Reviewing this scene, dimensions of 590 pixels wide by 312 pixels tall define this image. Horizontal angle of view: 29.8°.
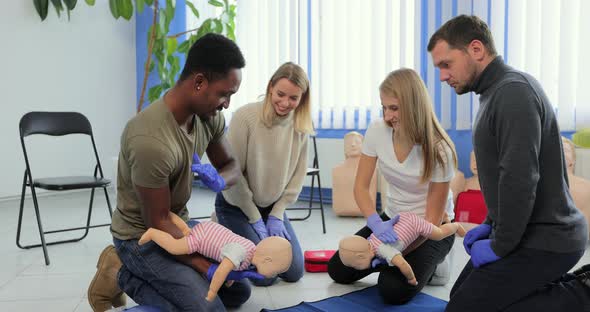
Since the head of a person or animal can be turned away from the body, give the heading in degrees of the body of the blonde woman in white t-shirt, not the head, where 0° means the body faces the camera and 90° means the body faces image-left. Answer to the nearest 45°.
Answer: approximately 45°

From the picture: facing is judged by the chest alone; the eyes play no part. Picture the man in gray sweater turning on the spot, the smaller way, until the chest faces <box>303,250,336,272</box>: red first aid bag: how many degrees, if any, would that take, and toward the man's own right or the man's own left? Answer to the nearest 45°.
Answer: approximately 45° to the man's own right

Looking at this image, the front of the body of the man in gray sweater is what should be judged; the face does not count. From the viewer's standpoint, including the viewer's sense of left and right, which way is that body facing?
facing to the left of the viewer

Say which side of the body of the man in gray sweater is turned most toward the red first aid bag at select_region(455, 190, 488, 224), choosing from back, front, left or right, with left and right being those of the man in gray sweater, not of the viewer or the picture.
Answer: right

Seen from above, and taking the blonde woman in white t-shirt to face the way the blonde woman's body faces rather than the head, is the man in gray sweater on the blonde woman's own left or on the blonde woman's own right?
on the blonde woman's own left
